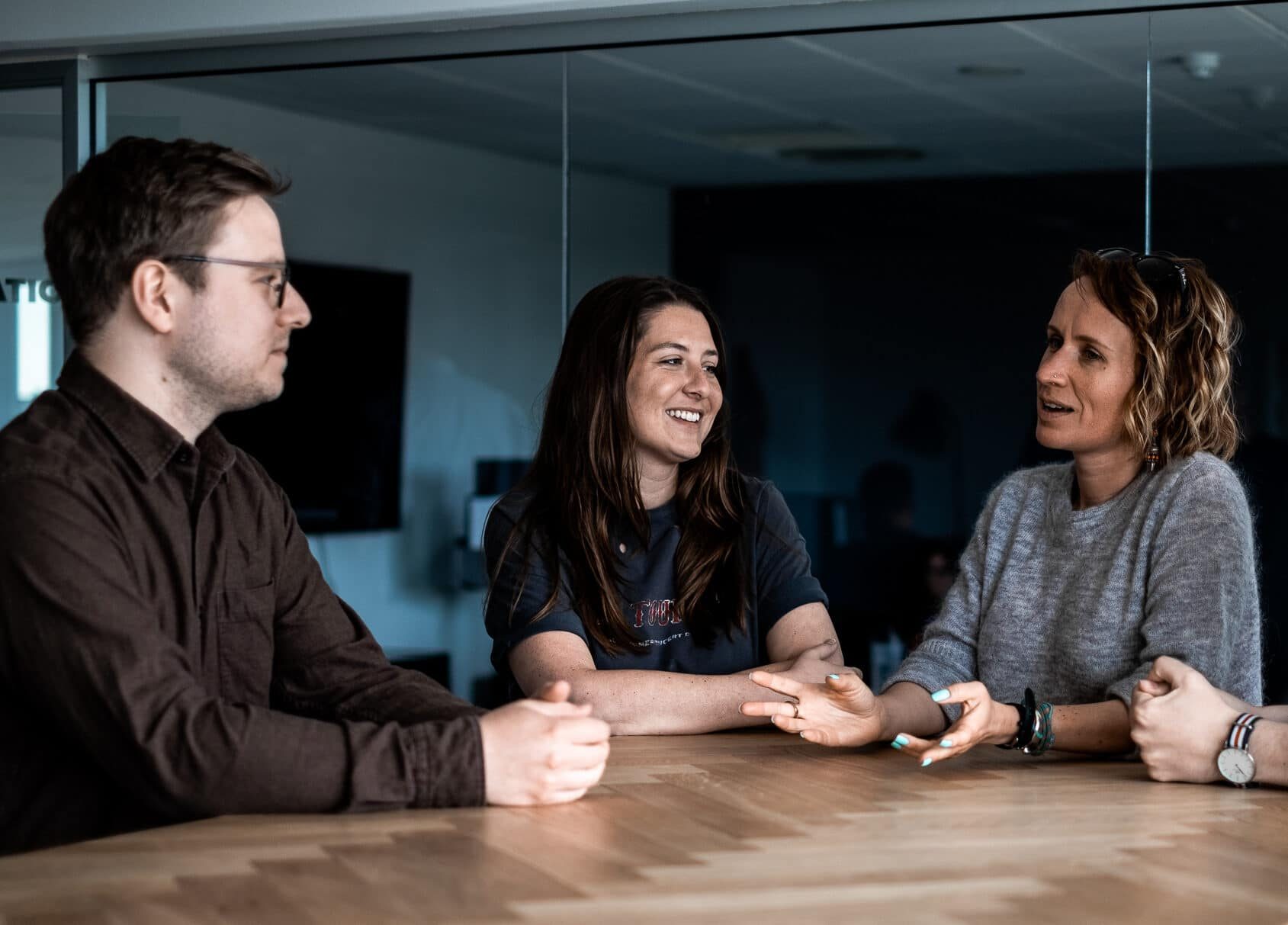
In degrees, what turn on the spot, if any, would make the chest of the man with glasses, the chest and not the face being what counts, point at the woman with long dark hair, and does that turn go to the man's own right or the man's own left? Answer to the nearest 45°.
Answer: approximately 90° to the man's own left

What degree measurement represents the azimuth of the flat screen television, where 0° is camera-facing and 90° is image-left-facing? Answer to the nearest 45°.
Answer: approximately 315°

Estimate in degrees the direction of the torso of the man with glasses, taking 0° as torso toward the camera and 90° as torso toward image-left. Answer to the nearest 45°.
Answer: approximately 315°

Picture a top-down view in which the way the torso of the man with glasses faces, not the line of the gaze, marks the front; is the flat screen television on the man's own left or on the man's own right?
on the man's own left

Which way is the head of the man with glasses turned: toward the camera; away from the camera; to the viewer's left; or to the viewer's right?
to the viewer's right

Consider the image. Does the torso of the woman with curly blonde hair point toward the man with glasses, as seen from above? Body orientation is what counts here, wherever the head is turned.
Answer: yes

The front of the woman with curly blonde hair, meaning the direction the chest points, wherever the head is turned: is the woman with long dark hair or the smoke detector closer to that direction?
the woman with long dark hair

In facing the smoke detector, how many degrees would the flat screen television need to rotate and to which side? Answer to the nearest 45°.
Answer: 0° — it already faces it

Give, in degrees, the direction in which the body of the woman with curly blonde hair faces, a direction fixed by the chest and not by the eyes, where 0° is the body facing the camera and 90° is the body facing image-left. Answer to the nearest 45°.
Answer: approximately 45°
